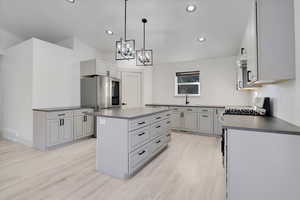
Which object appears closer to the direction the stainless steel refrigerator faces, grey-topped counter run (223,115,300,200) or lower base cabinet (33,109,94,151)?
the grey-topped counter run

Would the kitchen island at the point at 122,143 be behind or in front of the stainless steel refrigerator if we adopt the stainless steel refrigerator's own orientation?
in front

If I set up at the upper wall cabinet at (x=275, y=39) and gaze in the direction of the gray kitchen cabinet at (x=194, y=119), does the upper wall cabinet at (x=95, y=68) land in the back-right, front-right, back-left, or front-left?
front-left

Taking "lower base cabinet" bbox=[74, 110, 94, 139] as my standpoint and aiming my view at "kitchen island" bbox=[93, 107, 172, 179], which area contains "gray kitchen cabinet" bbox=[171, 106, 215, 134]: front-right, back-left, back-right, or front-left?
front-left

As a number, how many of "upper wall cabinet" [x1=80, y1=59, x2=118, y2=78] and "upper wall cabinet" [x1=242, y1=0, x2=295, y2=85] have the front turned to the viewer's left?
1

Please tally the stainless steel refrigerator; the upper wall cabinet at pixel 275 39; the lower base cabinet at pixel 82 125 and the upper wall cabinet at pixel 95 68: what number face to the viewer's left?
1

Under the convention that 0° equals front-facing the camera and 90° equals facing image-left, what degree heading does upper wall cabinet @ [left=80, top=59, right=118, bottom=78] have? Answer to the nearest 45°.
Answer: approximately 315°

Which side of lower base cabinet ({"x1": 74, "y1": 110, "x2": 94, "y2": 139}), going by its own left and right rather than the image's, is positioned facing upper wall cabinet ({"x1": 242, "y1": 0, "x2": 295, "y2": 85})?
front

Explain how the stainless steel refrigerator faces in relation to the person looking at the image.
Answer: facing the viewer and to the right of the viewer

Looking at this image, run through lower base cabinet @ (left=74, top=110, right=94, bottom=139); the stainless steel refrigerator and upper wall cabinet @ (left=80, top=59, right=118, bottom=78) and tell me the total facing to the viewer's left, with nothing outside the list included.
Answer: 0

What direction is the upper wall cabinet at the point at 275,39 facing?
to the viewer's left

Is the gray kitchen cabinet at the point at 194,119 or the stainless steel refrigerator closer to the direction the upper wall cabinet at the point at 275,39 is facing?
the stainless steel refrigerator
